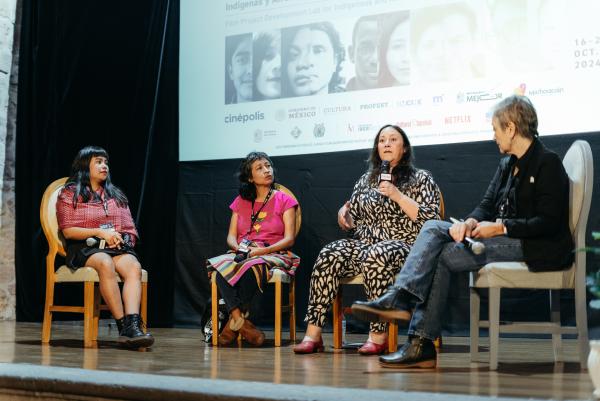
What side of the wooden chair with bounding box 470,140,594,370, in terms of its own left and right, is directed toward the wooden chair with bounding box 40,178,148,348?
front

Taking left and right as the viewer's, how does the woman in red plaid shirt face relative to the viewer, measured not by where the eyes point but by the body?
facing the viewer and to the right of the viewer

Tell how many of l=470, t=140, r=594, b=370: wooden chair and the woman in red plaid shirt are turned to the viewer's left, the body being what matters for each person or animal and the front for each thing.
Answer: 1

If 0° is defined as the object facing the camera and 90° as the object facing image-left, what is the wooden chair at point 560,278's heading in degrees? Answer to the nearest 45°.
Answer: approximately 90°

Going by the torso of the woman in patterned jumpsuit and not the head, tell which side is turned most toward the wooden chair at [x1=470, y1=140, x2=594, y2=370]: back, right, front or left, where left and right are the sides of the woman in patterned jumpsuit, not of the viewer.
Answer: left

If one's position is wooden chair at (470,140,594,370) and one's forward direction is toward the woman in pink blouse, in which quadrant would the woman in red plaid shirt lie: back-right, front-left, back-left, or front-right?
front-left

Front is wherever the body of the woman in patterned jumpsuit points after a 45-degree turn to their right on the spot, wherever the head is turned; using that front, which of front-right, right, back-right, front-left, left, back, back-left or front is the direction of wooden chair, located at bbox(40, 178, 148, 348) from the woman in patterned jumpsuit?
front

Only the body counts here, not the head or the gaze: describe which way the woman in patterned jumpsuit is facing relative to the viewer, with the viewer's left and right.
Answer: facing the viewer and to the left of the viewer

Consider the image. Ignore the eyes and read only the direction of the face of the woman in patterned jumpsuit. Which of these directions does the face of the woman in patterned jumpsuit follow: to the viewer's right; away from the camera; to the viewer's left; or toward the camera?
toward the camera

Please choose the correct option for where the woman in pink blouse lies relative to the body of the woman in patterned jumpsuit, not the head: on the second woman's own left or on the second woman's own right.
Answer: on the second woman's own right

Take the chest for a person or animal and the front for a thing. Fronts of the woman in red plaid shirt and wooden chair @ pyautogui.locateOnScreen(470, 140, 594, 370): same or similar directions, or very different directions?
very different directions

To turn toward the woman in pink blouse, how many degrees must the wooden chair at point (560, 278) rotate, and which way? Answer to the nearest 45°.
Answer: approximately 45° to its right
